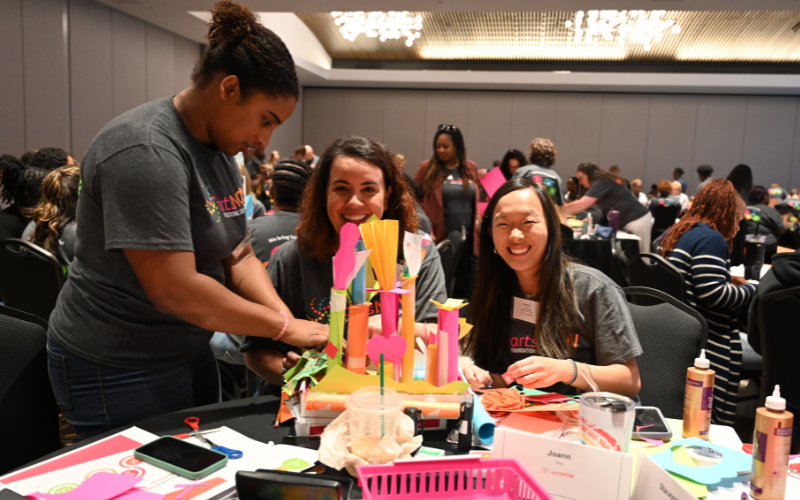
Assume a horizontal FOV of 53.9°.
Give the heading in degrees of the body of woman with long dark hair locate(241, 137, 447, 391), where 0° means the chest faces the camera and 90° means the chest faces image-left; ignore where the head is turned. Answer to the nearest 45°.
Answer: approximately 0°

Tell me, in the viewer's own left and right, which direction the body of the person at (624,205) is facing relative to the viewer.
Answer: facing to the left of the viewer

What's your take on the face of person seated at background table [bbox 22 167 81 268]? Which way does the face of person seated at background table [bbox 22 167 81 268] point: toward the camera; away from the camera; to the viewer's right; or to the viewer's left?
away from the camera

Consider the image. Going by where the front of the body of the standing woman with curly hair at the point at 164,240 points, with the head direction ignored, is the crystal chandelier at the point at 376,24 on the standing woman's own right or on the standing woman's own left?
on the standing woman's own left

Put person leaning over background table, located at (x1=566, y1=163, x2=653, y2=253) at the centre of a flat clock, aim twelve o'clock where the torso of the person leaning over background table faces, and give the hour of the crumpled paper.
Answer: The crumpled paper is roughly at 9 o'clock from the person leaning over background table.

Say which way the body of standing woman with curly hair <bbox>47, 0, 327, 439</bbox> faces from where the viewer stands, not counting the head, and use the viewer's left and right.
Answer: facing to the right of the viewer

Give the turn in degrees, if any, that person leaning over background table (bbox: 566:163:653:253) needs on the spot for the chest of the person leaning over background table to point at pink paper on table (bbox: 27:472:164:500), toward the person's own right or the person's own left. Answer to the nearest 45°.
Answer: approximately 90° to the person's own left

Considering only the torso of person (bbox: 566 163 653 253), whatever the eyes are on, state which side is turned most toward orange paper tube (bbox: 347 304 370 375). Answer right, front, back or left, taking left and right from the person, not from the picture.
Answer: left

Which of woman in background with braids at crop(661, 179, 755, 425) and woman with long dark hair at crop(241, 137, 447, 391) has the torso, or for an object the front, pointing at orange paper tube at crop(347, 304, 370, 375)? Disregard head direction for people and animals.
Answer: the woman with long dark hair
